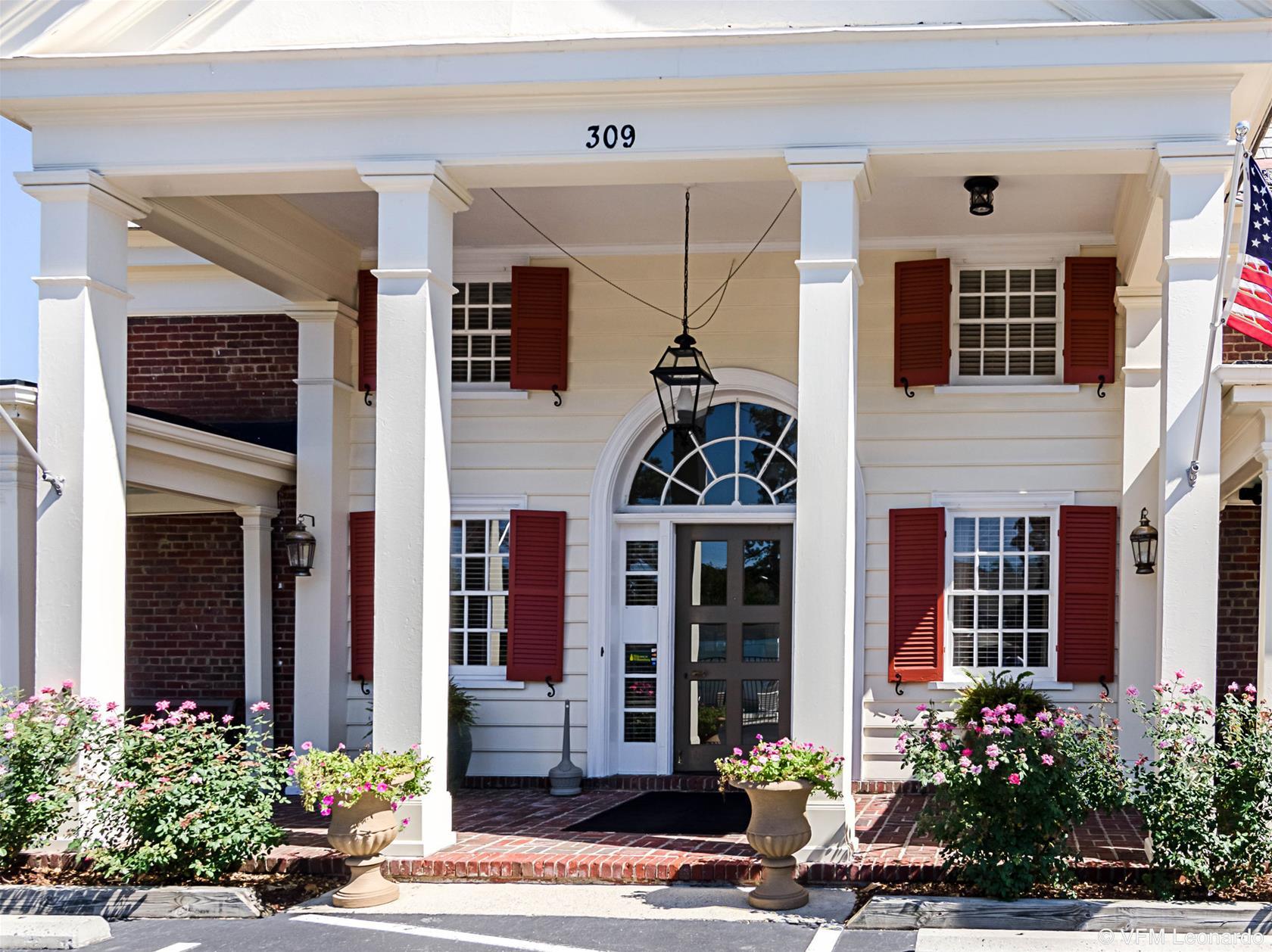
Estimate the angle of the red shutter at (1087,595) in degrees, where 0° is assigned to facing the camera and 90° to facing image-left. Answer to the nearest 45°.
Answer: approximately 0°

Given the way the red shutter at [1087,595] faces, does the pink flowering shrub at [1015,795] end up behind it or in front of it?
in front

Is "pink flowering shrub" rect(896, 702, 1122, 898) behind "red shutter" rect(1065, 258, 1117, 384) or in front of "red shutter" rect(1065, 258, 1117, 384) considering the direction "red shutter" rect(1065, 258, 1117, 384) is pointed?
in front

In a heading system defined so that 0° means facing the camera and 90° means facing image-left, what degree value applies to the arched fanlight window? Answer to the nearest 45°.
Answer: approximately 0°
